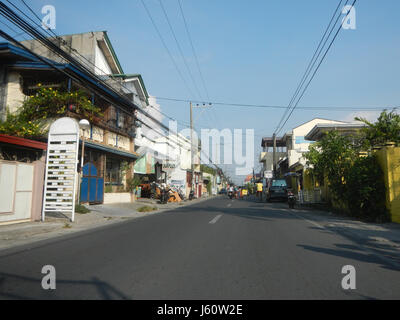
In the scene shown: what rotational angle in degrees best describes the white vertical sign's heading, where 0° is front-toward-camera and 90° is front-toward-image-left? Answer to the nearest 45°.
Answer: approximately 0°

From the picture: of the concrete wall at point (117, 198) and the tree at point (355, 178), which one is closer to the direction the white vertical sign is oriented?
the tree

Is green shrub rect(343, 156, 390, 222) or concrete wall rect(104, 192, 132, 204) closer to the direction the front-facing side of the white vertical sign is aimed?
the green shrub

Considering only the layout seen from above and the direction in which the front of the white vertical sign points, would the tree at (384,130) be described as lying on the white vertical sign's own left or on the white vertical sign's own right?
on the white vertical sign's own left

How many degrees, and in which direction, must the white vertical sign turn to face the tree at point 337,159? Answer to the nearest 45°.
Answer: approximately 90° to its left

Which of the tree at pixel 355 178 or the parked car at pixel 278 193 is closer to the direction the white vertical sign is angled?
the tree

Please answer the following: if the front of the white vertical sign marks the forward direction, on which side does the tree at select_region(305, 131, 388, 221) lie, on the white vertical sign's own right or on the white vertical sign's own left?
on the white vertical sign's own left

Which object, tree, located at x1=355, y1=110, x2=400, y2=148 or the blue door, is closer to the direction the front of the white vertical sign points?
the tree
